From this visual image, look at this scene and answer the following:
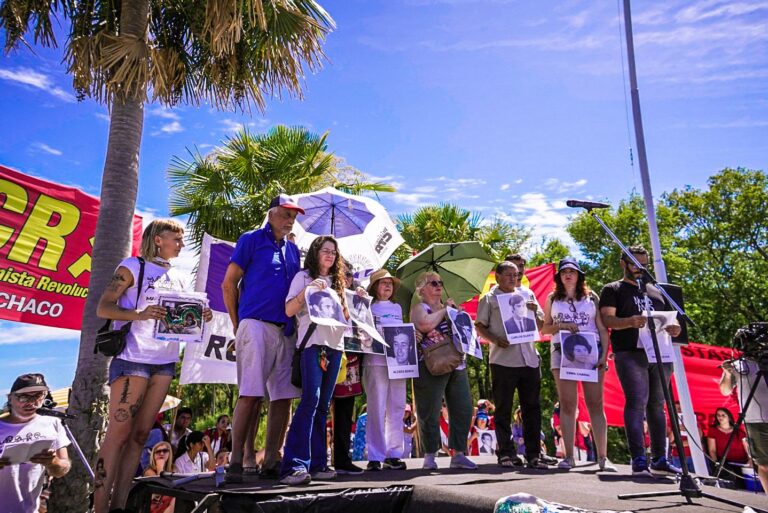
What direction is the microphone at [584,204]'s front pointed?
to the viewer's left

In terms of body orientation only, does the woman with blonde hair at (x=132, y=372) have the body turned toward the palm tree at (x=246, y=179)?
no

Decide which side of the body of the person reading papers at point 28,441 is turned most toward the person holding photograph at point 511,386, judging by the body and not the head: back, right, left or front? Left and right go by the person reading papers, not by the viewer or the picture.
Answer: left

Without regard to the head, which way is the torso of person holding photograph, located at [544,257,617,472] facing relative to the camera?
toward the camera

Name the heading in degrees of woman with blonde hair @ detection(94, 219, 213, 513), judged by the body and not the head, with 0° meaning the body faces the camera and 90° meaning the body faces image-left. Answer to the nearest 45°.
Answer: approximately 315°

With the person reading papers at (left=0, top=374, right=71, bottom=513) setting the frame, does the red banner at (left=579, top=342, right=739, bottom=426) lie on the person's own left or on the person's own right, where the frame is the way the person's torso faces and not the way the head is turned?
on the person's own left

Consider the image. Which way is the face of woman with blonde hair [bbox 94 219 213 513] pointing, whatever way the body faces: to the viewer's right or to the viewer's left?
to the viewer's right

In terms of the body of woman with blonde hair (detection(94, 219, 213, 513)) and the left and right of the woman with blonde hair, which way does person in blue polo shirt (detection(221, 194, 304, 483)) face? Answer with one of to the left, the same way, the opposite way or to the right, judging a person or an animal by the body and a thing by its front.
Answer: the same way

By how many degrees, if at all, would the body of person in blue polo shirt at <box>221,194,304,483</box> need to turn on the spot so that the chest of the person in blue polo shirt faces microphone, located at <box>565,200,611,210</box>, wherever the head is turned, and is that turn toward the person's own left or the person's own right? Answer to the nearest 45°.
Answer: approximately 45° to the person's own left

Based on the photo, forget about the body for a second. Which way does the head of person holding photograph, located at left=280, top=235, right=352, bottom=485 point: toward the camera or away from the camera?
toward the camera

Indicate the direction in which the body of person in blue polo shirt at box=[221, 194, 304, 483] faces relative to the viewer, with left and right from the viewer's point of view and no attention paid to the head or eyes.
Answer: facing the viewer and to the right of the viewer

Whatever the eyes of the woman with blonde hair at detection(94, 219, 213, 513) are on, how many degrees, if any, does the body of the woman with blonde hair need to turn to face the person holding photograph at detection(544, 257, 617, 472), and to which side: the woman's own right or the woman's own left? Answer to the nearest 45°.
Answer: approximately 45° to the woman's own left

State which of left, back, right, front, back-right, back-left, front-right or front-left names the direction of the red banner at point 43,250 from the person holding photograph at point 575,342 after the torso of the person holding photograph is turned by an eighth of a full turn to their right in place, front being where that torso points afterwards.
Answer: front-right

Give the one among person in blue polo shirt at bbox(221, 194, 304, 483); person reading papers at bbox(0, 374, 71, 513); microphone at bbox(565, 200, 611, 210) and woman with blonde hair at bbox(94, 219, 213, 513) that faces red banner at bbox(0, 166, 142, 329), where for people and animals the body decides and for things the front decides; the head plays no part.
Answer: the microphone

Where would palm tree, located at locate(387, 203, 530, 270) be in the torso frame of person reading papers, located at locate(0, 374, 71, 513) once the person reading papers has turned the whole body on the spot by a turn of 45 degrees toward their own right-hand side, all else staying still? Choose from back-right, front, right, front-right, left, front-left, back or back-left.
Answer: back

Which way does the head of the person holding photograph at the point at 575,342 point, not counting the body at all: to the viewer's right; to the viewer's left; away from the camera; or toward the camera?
toward the camera
